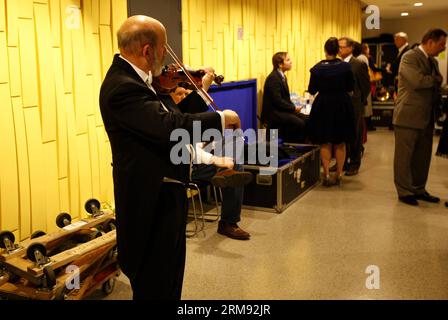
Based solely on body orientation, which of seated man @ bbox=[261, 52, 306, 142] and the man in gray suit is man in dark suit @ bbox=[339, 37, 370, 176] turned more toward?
the seated man

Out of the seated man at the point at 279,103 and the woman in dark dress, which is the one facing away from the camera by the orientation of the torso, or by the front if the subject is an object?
the woman in dark dress

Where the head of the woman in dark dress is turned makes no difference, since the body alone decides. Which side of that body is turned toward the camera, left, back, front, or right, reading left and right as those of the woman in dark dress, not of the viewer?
back

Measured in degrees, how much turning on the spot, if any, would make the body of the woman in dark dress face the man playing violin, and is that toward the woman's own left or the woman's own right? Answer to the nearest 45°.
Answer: approximately 180°

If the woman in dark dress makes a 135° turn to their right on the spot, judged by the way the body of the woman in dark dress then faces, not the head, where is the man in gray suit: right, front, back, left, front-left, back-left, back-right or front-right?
front

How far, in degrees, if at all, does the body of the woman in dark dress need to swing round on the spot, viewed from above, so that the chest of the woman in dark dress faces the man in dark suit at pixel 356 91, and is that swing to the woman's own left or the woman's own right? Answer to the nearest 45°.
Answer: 0° — they already face them

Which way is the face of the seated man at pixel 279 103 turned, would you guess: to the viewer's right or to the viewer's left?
to the viewer's right
